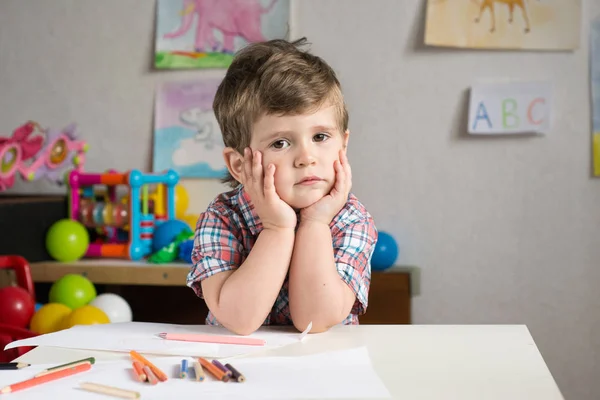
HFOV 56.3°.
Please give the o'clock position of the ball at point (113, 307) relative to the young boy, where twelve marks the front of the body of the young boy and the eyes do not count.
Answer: The ball is roughly at 5 o'clock from the young boy.

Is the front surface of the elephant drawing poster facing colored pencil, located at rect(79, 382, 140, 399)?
yes

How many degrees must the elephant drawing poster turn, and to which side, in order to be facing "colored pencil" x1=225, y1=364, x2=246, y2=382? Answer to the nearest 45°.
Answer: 0° — it already faces it

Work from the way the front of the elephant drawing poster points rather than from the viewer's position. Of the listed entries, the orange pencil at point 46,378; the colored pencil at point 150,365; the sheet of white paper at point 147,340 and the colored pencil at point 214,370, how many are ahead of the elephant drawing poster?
4

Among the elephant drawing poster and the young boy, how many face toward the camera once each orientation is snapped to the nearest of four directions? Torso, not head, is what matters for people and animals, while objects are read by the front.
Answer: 2

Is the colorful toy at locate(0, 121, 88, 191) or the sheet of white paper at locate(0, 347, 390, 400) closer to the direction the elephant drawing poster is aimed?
the sheet of white paper

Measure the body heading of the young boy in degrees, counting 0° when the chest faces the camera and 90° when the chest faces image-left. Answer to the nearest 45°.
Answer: approximately 0°

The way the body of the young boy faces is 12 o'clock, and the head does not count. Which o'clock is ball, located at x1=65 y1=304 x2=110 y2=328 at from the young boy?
The ball is roughly at 5 o'clock from the young boy.

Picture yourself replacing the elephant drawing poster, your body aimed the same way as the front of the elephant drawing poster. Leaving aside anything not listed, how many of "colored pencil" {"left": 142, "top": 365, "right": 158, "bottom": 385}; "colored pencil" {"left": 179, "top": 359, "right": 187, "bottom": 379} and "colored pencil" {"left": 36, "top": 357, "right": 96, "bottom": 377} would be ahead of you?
3
